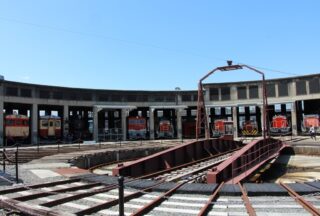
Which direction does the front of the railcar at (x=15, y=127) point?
toward the camera
